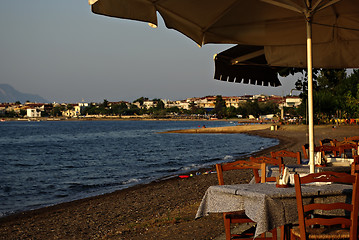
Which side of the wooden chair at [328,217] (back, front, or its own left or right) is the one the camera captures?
back

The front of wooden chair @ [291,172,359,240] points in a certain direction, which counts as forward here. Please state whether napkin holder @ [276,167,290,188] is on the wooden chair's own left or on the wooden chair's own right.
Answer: on the wooden chair's own left

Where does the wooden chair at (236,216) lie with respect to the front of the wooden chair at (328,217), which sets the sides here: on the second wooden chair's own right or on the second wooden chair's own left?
on the second wooden chair's own left
